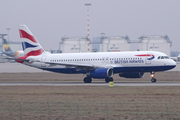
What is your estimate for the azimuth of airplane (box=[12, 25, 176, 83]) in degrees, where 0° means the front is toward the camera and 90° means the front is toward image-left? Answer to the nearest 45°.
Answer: approximately 315°
